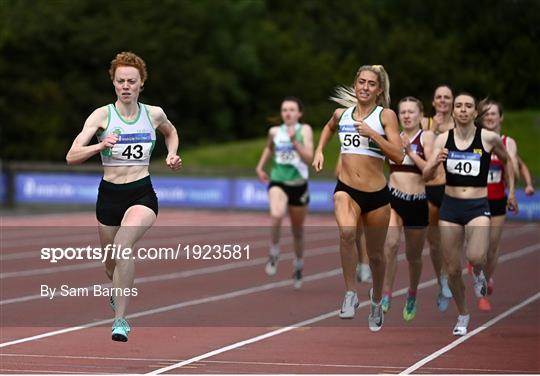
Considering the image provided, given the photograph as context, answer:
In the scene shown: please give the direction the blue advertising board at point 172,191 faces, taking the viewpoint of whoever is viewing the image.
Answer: facing the viewer
